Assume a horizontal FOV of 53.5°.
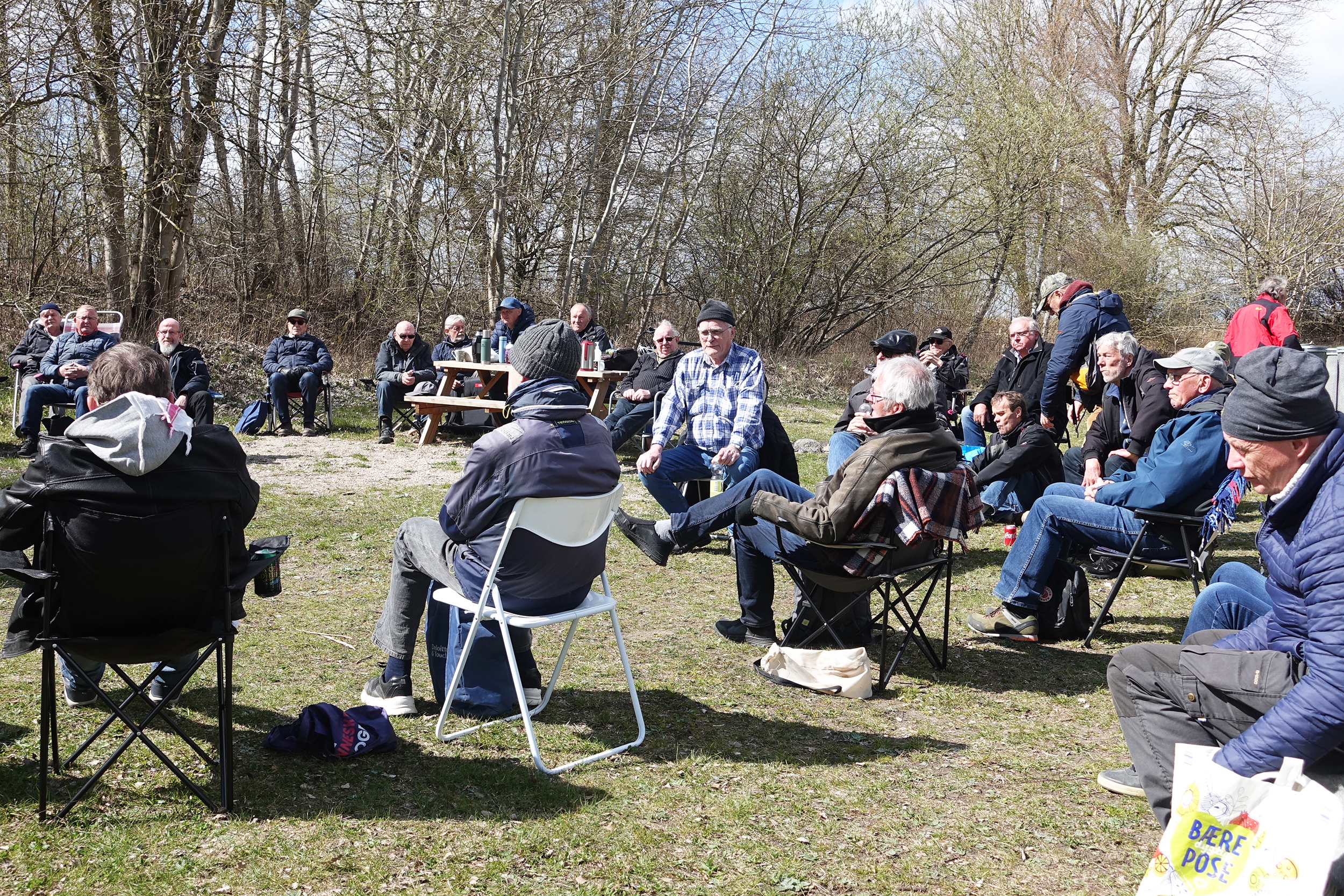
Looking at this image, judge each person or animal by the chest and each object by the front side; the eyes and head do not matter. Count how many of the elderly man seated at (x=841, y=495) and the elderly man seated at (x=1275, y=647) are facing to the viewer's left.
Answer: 2

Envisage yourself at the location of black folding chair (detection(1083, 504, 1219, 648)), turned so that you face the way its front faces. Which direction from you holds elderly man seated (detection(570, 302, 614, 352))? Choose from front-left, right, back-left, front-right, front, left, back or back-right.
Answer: front-right

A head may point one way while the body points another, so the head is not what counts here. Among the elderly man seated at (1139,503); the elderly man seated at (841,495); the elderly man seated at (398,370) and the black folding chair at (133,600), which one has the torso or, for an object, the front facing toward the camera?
the elderly man seated at (398,370)

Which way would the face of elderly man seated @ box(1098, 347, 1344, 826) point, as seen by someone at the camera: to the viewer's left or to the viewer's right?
to the viewer's left

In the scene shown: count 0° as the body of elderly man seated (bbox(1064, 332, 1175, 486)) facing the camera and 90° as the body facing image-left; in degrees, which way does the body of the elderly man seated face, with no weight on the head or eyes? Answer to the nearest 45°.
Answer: approximately 45°

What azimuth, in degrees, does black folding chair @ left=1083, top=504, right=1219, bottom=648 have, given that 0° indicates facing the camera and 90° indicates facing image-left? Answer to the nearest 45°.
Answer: approximately 90°

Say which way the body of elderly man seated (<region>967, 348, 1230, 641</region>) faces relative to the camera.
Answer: to the viewer's left

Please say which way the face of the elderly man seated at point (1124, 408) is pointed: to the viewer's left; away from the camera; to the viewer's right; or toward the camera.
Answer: to the viewer's left

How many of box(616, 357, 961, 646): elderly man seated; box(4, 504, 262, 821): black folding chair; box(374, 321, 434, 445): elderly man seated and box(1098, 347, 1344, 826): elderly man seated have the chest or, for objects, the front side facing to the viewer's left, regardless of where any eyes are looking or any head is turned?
2

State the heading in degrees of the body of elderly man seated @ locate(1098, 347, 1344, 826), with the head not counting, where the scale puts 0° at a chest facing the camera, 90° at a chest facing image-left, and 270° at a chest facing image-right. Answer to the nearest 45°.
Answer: approximately 90°

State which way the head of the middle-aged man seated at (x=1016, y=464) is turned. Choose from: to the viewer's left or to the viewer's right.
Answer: to the viewer's left

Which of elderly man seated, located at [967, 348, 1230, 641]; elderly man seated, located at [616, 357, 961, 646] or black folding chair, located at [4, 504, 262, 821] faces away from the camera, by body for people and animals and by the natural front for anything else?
the black folding chair
